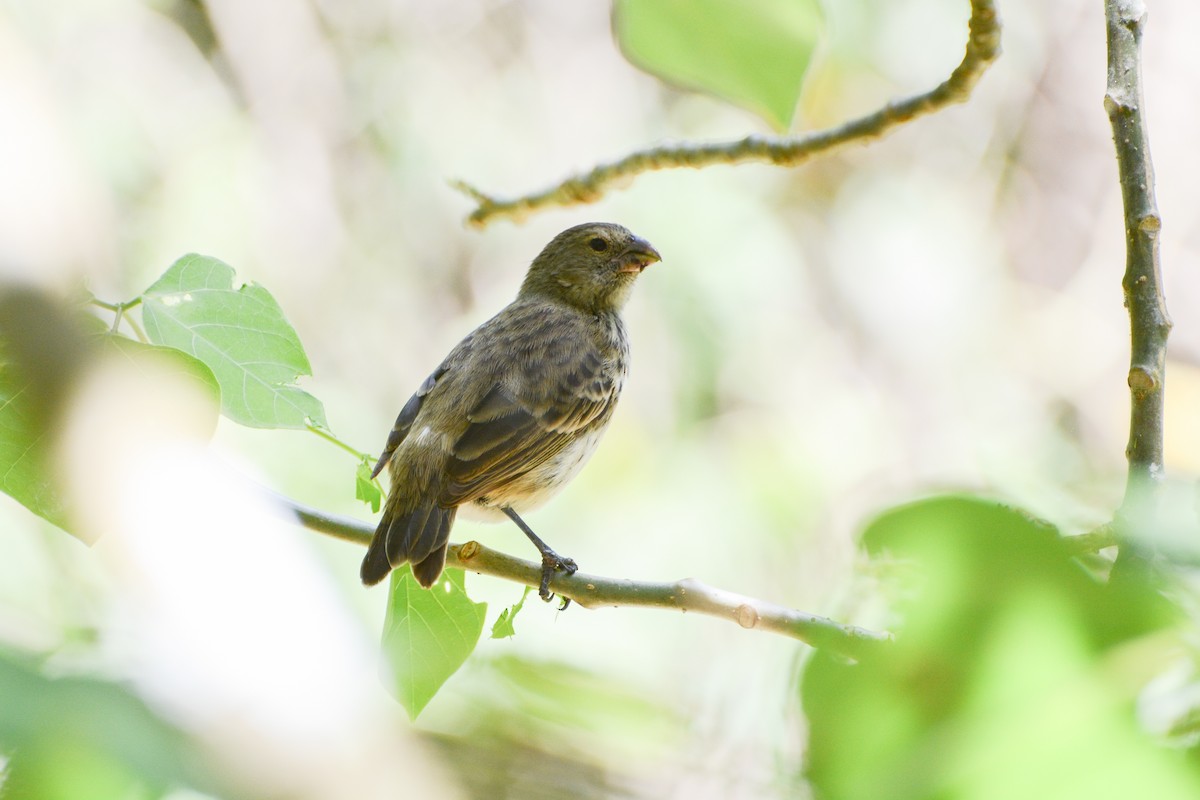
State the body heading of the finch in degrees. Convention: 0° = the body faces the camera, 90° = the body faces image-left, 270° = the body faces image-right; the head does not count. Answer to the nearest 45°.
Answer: approximately 225°

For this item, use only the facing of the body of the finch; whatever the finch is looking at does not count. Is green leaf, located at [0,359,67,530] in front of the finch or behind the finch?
behind
